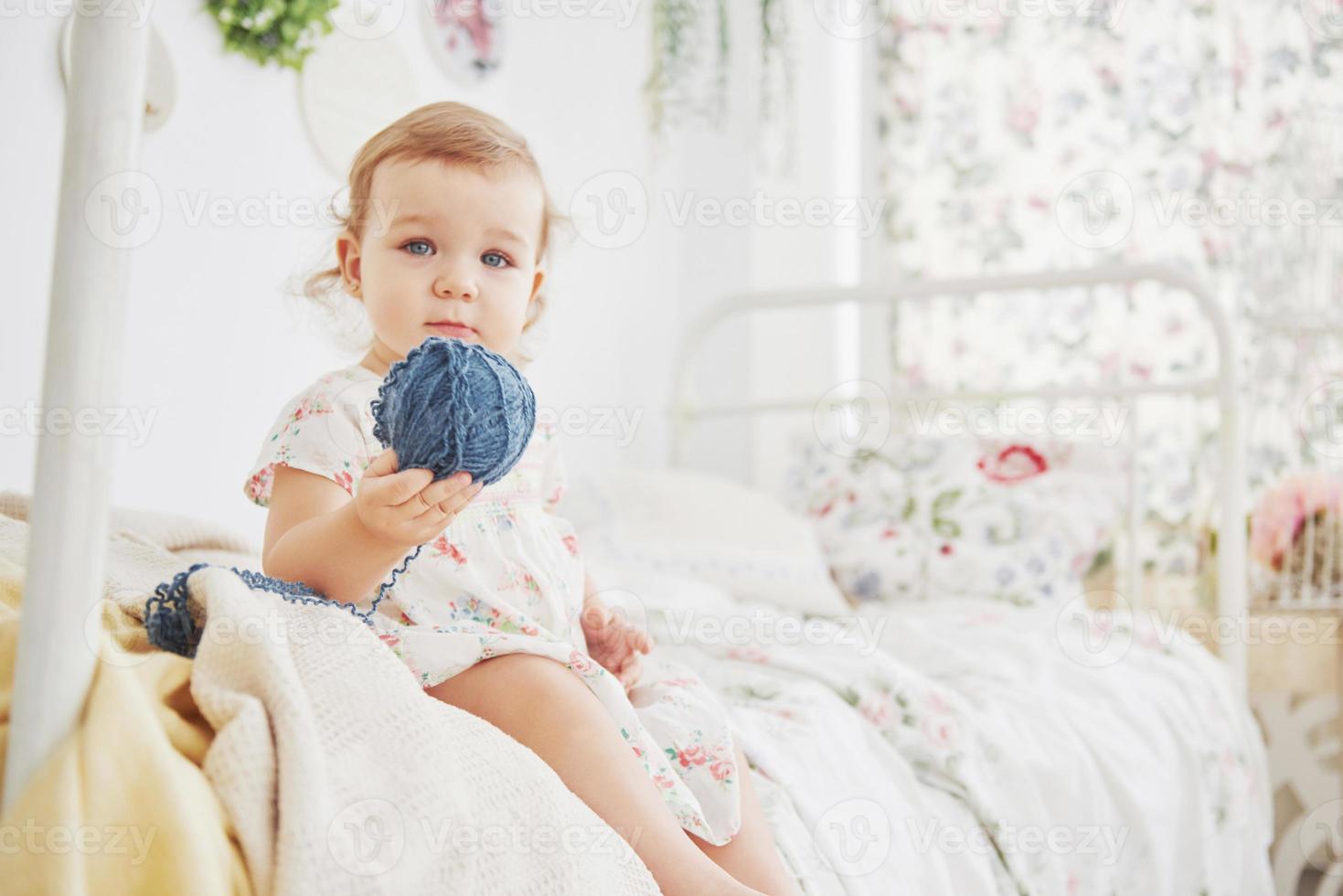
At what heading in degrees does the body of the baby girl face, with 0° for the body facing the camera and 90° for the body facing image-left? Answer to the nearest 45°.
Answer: approximately 315°

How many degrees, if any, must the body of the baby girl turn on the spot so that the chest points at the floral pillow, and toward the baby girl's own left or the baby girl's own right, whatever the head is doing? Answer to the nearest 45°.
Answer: approximately 90° to the baby girl's own left
